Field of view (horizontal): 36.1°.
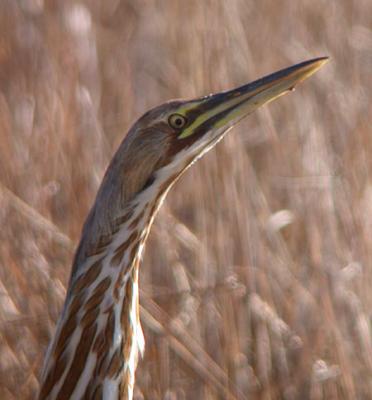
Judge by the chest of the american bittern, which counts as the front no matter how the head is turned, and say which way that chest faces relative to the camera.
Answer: to the viewer's right
